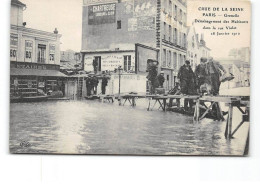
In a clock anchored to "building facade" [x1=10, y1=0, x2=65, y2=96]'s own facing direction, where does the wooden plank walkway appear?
The wooden plank walkway is roughly at 11 o'clock from the building facade.

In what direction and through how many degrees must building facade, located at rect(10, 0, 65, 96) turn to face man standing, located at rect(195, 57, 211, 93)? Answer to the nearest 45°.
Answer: approximately 45° to its left

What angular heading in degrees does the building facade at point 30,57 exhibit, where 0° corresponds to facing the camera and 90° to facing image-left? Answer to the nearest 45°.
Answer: approximately 315°

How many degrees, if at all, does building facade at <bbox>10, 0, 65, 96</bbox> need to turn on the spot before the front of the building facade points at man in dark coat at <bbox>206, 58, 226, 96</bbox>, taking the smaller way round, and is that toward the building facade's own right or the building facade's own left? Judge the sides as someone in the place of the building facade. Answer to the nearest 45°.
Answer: approximately 45° to the building facade's own left
